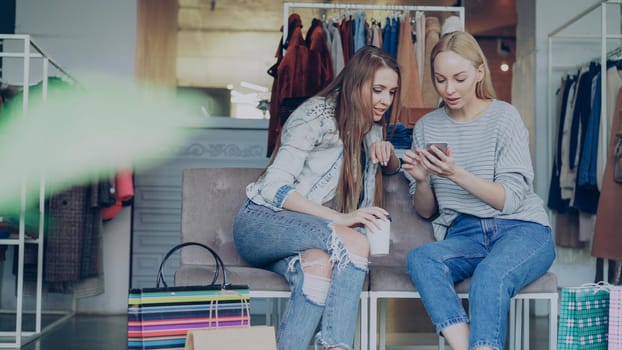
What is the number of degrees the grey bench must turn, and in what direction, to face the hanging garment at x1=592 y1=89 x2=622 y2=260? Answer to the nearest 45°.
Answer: approximately 135° to its left

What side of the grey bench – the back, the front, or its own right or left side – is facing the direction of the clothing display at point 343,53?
back

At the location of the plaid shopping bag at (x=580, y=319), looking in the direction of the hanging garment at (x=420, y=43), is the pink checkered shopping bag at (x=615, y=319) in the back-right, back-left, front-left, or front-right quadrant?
back-right

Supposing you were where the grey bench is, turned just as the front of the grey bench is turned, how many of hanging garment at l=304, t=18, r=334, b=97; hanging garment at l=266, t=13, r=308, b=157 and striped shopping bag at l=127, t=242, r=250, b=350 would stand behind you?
2

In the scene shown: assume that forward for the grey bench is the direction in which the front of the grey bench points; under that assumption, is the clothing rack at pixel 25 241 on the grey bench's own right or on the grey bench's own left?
on the grey bench's own right

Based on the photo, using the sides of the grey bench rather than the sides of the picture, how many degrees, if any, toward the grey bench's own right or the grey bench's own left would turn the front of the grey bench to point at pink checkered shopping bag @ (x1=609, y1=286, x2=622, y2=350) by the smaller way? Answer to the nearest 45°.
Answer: approximately 45° to the grey bench's own left

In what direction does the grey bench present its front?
toward the camera

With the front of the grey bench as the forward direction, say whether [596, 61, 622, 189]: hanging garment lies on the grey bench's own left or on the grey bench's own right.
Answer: on the grey bench's own left

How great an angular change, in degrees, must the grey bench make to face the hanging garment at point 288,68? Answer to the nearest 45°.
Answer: approximately 180°

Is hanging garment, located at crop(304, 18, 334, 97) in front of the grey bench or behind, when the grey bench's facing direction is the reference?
behind

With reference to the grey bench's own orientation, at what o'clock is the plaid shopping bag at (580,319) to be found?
The plaid shopping bag is roughly at 10 o'clock from the grey bench.

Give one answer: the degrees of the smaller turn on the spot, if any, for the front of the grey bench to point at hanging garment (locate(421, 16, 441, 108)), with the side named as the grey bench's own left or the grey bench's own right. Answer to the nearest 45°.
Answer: approximately 135° to the grey bench's own left

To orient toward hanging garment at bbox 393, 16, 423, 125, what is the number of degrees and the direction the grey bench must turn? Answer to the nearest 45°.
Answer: approximately 135° to its left

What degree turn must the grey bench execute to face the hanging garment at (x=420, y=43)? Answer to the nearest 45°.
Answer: approximately 135° to its left
